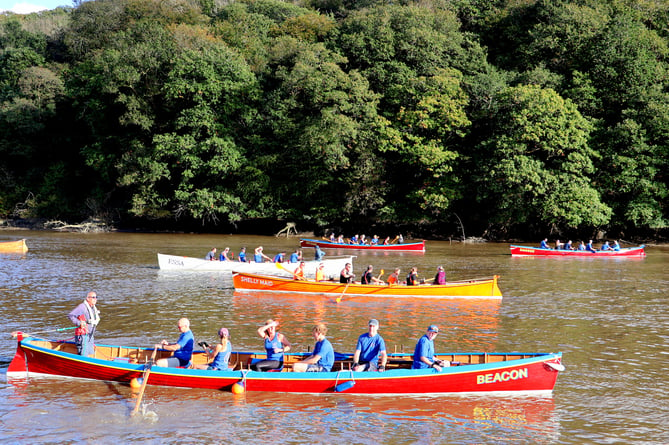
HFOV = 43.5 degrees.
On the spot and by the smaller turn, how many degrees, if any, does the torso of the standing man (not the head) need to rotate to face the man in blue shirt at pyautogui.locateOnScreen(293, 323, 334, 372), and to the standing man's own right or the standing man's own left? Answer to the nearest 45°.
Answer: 0° — they already face them

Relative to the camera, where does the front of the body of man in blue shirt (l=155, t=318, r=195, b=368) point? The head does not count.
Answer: to the viewer's left

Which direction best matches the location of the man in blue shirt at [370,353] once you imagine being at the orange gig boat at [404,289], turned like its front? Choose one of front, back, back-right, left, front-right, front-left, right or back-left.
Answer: left

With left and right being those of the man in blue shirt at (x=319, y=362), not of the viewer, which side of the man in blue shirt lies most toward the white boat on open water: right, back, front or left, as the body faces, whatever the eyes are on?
right

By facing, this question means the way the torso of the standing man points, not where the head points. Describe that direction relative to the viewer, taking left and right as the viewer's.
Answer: facing the viewer and to the right of the viewer

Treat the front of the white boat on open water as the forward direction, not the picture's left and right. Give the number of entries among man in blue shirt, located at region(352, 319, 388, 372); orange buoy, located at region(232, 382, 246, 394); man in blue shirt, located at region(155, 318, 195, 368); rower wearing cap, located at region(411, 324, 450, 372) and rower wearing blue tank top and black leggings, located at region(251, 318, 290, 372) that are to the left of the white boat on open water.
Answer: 5

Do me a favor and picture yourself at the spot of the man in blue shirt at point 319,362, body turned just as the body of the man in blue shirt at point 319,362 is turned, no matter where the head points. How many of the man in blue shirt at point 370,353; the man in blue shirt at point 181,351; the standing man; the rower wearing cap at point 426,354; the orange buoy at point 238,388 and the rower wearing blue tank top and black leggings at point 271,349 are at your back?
2

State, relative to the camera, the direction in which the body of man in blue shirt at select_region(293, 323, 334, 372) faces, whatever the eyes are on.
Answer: to the viewer's left

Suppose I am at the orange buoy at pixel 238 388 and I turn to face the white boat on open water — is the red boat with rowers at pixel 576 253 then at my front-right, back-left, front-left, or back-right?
front-right

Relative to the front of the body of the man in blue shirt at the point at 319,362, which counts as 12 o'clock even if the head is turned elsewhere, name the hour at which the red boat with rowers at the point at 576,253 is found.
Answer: The red boat with rowers is roughly at 4 o'clock from the man in blue shirt.

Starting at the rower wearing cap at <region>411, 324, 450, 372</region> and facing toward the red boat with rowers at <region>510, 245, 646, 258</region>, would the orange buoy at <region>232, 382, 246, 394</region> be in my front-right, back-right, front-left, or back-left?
back-left

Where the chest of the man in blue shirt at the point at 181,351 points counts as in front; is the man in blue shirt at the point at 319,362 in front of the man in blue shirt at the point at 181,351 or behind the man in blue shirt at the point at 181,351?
behind

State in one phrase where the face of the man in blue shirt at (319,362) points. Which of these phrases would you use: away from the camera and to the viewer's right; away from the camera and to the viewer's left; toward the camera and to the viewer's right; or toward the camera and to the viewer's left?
toward the camera and to the viewer's left

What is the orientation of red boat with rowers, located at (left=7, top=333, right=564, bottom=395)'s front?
to the viewer's right

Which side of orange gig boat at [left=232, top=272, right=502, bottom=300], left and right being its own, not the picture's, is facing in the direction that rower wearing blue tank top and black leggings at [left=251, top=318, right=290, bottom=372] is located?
left

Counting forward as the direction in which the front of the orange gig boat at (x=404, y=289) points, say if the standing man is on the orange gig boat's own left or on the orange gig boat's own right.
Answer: on the orange gig boat's own left

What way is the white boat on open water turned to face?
to the viewer's left

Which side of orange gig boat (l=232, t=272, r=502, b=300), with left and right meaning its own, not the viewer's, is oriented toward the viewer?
left

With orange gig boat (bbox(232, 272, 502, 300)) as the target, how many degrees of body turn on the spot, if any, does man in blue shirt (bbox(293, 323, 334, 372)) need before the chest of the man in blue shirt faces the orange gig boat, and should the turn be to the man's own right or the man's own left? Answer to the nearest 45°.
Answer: approximately 90° to the man's own right
